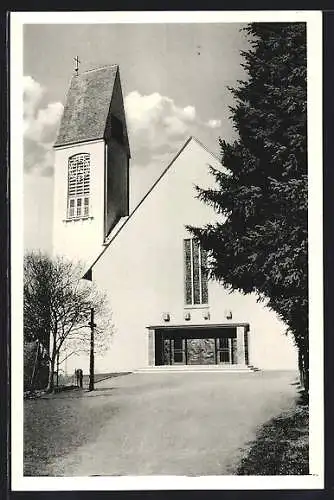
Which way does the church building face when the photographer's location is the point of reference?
facing the viewer
